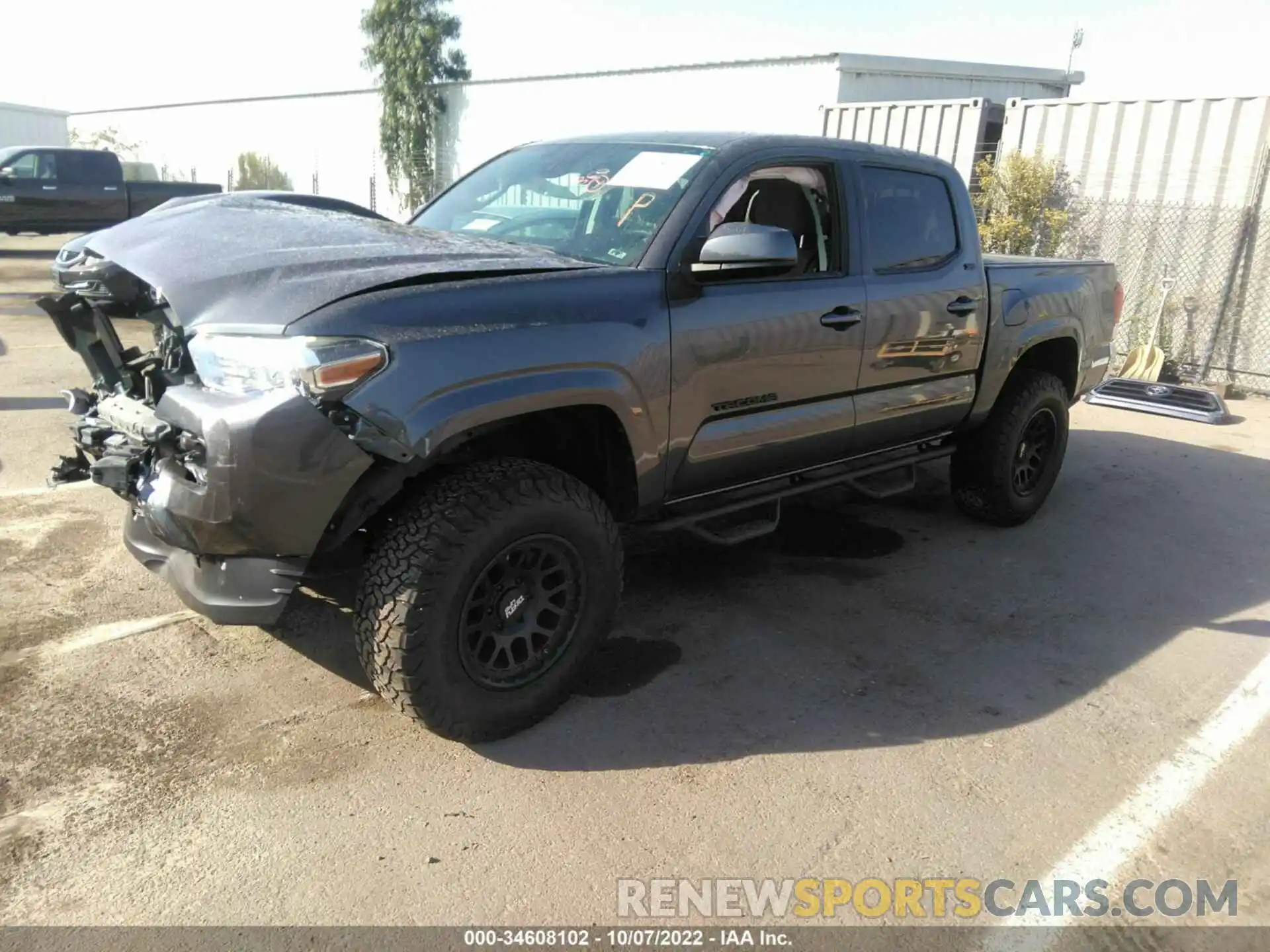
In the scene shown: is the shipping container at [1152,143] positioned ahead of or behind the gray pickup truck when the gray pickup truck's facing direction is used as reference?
behind

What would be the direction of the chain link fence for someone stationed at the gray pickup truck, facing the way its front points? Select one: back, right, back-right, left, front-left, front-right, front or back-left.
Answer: back

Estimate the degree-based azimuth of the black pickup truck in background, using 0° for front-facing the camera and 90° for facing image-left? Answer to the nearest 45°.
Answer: approximately 90°

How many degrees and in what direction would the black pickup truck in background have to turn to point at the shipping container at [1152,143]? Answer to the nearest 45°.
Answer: approximately 135° to its left

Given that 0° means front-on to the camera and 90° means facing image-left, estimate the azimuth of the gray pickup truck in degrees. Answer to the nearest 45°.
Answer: approximately 45°

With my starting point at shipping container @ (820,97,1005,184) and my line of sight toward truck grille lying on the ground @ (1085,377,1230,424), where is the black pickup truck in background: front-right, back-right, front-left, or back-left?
back-right

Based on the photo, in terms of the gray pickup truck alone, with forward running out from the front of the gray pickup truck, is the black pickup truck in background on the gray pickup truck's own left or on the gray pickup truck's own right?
on the gray pickup truck's own right

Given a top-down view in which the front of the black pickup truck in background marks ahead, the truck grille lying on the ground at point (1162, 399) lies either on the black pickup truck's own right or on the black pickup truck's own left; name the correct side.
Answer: on the black pickup truck's own left

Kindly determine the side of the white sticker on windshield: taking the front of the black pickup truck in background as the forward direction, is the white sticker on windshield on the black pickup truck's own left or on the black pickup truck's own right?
on the black pickup truck's own left

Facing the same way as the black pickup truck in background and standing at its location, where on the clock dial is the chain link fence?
The chain link fence is roughly at 8 o'clock from the black pickup truck in background.

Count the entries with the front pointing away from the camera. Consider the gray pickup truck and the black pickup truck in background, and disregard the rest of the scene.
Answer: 0

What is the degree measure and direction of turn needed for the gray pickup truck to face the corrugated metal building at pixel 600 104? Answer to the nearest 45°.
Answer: approximately 135° to its right
